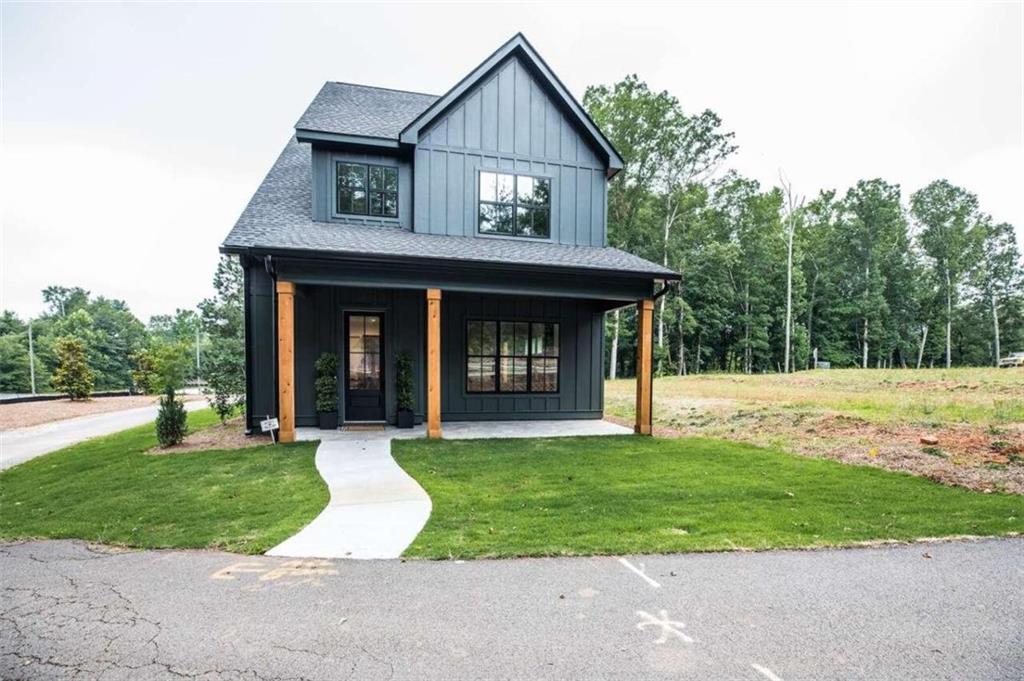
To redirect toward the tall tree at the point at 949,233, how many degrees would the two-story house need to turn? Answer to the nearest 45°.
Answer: approximately 135° to its left

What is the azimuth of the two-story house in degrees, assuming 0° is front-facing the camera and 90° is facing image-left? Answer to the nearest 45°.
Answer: approximately 0°

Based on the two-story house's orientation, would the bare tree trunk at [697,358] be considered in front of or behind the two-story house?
behind

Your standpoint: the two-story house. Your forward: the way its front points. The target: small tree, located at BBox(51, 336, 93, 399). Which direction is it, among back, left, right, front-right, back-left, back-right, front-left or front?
back-right

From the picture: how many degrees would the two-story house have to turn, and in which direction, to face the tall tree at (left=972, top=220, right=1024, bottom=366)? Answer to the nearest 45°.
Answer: approximately 135° to its left
